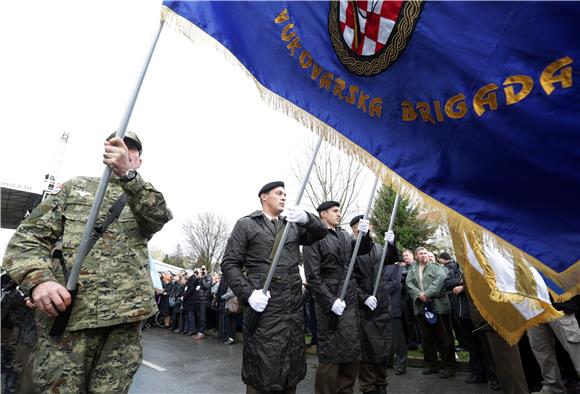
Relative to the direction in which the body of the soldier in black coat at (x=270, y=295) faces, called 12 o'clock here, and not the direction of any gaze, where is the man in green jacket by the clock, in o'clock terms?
The man in green jacket is roughly at 9 o'clock from the soldier in black coat.

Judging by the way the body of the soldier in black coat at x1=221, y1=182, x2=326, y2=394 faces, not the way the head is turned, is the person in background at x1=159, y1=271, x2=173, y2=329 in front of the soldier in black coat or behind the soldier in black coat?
behind

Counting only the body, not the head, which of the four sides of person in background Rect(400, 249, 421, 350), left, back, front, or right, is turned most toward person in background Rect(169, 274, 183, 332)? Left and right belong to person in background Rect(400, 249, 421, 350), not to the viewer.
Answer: right

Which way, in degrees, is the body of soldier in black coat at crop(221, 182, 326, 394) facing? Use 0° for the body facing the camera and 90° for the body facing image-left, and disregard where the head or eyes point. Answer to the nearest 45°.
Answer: approximately 315°

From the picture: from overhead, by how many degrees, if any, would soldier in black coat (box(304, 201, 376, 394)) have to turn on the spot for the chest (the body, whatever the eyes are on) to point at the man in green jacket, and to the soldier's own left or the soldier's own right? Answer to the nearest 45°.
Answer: approximately 90° to the soldier's own left

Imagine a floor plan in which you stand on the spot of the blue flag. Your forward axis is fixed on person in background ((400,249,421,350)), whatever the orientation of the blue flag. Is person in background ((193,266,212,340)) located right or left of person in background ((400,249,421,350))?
left
